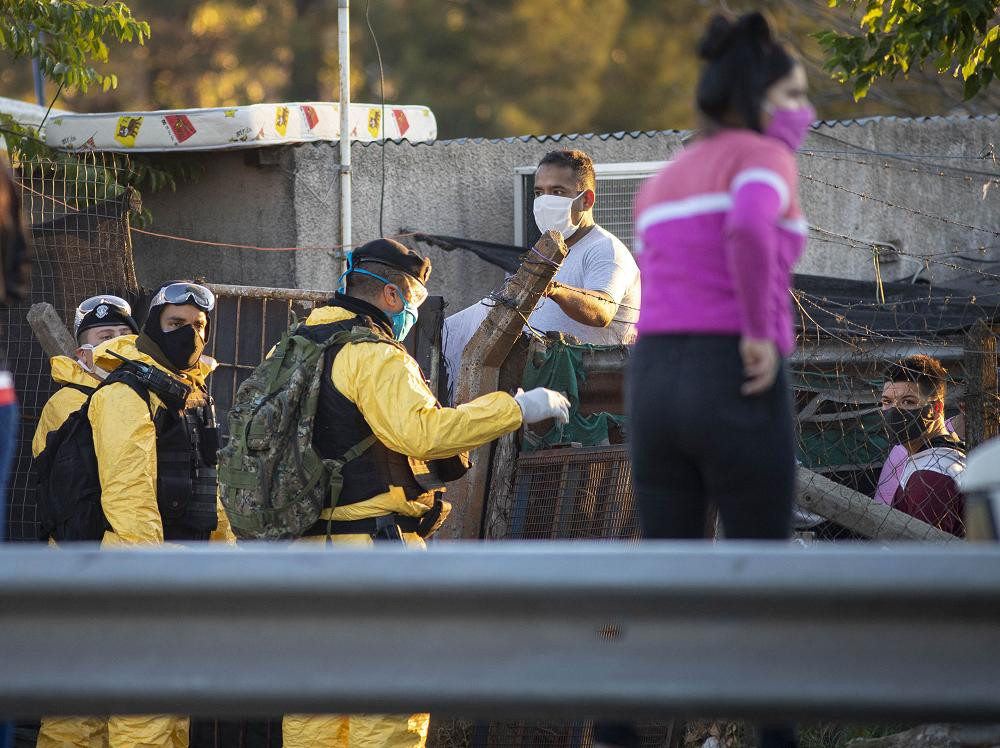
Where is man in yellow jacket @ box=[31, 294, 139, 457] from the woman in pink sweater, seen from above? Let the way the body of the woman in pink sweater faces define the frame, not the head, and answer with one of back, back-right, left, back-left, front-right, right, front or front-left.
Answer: left

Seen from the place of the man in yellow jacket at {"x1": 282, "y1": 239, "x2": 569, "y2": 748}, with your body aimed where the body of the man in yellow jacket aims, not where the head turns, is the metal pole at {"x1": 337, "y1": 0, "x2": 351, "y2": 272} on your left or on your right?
on your left

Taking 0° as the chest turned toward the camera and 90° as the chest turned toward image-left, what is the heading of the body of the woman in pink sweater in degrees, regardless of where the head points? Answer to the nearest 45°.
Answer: approximately 225°

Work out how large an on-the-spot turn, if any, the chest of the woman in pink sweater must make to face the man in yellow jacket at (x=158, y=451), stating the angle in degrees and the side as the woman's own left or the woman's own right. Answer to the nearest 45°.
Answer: approximately 90° to the woman's own left

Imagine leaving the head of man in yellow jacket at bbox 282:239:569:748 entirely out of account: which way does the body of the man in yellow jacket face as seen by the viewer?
to the viewer's right

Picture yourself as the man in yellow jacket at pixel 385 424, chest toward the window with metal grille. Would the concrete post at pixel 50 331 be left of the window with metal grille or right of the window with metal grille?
left

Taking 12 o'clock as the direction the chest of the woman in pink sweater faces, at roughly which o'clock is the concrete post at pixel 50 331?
The concrete post is roughly at 9 o'clock from the woman in pink sweater.

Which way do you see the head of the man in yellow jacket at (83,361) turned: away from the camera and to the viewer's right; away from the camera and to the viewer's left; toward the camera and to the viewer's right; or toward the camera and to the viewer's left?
toward the camera and to the viewer's right

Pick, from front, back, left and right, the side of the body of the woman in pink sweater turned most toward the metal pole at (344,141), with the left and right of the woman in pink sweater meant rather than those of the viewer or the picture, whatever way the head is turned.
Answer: left

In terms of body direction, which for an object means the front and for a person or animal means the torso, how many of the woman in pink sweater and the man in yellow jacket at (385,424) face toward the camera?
0

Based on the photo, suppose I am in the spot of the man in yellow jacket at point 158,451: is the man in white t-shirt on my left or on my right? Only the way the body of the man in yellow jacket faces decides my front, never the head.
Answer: on my left

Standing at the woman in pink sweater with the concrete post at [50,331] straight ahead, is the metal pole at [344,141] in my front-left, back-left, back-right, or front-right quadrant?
front-right

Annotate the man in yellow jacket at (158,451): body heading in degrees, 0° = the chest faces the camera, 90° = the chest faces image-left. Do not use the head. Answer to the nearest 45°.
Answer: approximately 315°

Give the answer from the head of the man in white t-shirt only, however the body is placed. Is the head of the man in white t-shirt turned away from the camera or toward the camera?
toward the camera

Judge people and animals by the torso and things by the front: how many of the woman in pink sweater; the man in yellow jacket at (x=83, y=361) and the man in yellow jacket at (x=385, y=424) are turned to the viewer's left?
0

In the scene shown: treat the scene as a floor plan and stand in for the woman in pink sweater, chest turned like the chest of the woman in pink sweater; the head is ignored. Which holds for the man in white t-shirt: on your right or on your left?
on your left
